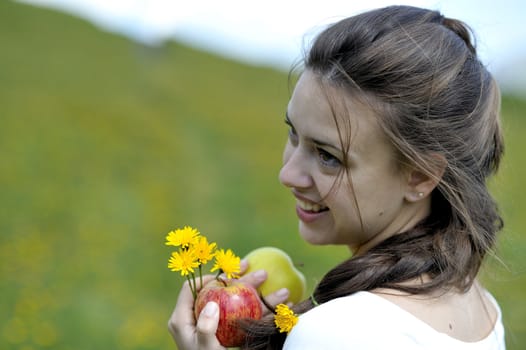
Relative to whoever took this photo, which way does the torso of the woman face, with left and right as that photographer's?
facing away from the viewer and to the left of the viewer
